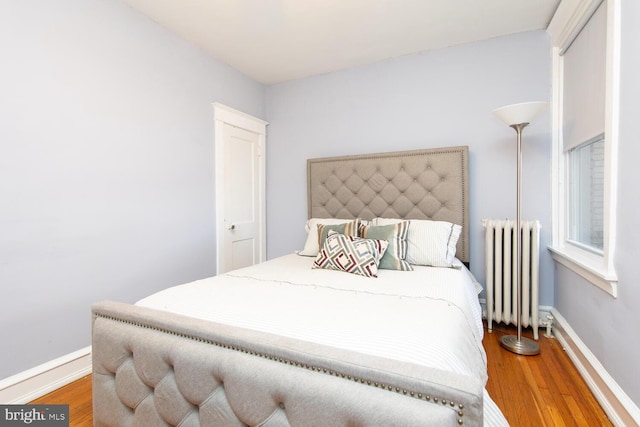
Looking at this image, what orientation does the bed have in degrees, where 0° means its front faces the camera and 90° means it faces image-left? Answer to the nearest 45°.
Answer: approximately 45°

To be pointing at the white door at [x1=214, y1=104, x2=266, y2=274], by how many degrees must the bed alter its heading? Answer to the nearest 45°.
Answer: approximately 135° to its right

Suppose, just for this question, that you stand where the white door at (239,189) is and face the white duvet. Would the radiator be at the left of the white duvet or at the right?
left

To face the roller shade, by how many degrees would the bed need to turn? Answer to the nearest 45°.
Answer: approximately 135° to its left
